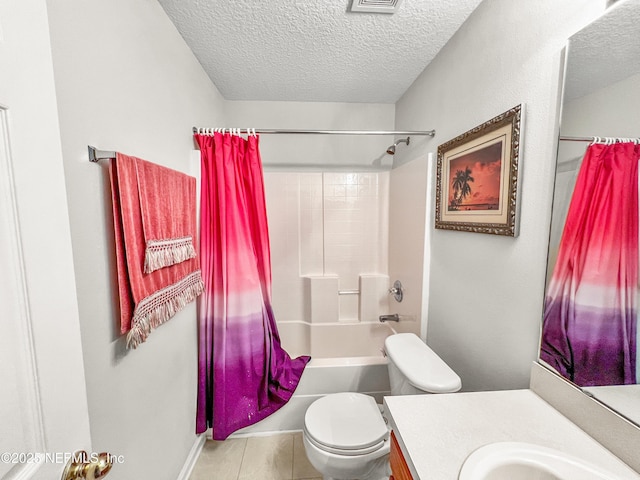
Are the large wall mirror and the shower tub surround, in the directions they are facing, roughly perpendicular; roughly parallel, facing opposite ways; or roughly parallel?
roughly perpendicular

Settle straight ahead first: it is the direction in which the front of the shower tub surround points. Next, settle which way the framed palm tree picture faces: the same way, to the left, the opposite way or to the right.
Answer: to the right

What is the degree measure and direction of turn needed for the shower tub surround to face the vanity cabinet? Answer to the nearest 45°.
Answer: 0° — it already faces it

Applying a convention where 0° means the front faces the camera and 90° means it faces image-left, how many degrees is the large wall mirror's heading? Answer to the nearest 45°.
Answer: approximately 45°

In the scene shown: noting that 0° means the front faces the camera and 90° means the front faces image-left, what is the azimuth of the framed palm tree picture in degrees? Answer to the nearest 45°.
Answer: approximately 45°

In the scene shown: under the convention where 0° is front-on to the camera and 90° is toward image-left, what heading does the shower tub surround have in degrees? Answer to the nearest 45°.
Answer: approximately 0°
